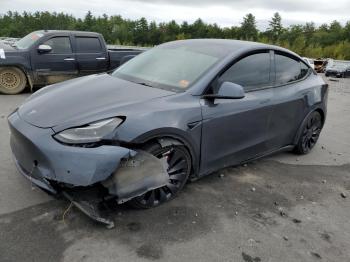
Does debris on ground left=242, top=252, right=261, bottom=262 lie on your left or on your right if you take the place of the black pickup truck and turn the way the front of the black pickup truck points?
on your left

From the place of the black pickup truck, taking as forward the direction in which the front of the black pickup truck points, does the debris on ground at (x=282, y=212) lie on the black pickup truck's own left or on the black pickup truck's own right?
on the black pickup truck's own left

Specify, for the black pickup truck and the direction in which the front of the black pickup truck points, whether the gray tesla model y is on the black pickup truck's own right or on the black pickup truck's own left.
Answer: on the black pickup truck's own left

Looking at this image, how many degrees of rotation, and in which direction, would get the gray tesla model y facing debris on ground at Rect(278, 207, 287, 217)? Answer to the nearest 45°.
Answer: approximately 135° to its left

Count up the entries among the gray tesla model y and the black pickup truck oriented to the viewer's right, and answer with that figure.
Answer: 0

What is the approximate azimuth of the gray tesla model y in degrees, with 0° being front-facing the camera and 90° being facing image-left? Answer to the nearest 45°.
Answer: approximately 45°

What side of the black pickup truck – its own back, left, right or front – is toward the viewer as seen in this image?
left

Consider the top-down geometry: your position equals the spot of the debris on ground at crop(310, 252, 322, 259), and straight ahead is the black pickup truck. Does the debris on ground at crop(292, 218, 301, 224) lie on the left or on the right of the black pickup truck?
right

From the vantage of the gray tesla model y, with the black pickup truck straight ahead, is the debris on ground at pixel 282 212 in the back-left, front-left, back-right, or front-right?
back-right

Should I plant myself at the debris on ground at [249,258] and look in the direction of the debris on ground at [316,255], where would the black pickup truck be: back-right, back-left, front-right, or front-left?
back-left

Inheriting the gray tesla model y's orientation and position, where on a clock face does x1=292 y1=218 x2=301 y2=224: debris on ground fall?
The debris on ground is roughly at 8 o'clock from the gray tesla model y.
